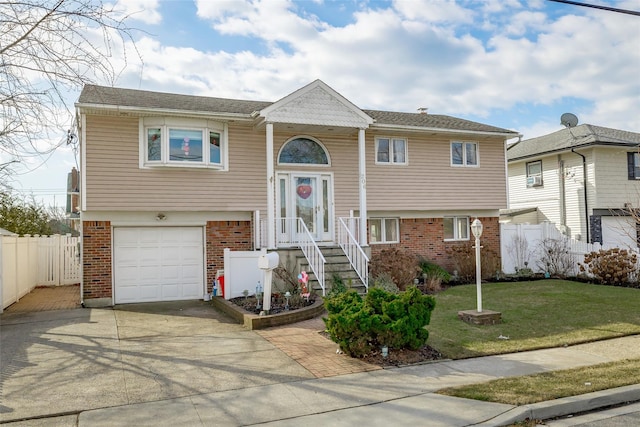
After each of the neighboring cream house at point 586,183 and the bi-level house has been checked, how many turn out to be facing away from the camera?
0

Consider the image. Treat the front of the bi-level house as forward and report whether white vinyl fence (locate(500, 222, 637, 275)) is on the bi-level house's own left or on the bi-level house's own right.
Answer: on the bi-level house's own left

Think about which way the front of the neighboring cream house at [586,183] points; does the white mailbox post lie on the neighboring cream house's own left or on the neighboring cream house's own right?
on the neighboring cream house's own right

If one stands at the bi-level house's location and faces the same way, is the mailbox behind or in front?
in front

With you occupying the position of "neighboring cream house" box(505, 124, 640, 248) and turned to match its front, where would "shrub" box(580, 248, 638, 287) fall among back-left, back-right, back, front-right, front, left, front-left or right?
front-right

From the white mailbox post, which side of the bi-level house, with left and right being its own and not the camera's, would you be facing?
front

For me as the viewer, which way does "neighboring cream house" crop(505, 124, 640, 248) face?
facing the viewer and to the right of the viewer

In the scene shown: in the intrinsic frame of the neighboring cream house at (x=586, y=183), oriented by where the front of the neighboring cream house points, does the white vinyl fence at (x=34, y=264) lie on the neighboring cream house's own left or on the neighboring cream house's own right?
on the neighboring cream house's own right

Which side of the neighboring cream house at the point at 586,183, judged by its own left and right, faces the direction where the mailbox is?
right

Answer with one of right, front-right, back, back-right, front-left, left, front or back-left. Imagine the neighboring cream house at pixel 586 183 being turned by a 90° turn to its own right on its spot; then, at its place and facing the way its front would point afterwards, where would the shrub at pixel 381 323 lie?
front-left
